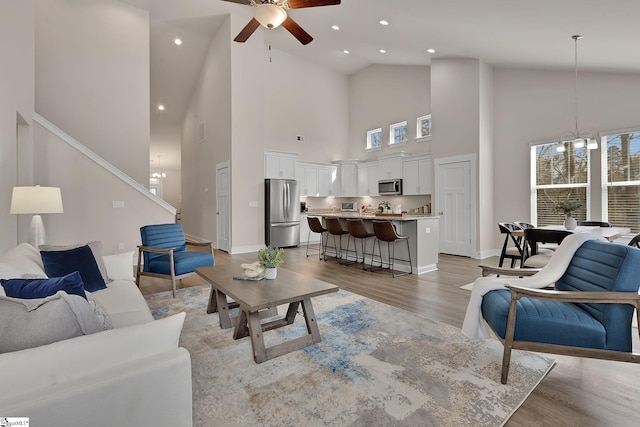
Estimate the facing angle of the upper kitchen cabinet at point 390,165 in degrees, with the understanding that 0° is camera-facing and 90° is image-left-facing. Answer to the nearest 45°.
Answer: approximately 45°

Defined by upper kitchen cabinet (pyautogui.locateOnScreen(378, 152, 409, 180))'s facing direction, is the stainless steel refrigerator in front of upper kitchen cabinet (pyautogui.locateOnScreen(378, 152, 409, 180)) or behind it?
in front

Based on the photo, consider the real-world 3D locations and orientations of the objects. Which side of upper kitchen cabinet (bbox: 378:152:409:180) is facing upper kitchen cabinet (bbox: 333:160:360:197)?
right

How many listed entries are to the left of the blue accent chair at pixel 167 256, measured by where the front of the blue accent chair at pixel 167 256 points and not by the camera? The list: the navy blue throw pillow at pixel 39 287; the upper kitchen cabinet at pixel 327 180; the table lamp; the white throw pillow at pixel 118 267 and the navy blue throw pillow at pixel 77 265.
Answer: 1

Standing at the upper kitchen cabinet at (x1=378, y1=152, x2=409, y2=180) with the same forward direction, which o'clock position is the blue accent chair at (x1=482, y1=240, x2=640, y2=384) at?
The blue accent chair is roughly at 10 o'clock from the upper kitchen cabinet.

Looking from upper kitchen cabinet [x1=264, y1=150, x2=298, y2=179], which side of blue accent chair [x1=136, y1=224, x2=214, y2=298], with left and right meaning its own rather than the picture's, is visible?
left

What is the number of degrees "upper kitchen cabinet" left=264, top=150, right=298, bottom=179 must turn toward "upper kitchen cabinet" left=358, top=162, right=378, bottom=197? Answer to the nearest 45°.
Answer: approximately 45° to its left

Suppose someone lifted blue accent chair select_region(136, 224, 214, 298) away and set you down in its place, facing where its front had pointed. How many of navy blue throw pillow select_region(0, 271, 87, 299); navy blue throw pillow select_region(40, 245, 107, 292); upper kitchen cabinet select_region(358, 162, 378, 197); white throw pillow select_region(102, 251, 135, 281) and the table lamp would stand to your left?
1

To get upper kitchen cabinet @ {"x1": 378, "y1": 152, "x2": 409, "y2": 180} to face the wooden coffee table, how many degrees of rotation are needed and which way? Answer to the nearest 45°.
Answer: approximately 45° to its left

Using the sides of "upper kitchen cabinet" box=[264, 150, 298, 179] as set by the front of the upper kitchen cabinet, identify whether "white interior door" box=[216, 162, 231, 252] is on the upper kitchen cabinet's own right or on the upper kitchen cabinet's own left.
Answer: on the upper kitchen cabinet's own right

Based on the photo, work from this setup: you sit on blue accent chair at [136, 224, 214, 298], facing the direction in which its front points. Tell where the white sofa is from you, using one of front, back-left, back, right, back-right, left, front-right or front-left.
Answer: front-right

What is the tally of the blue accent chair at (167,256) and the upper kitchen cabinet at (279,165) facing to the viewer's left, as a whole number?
0

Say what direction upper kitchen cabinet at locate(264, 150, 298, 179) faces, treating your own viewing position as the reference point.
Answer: facing the viewer and to the right of the viewer

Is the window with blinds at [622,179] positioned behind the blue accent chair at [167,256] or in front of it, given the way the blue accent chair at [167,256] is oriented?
in front
